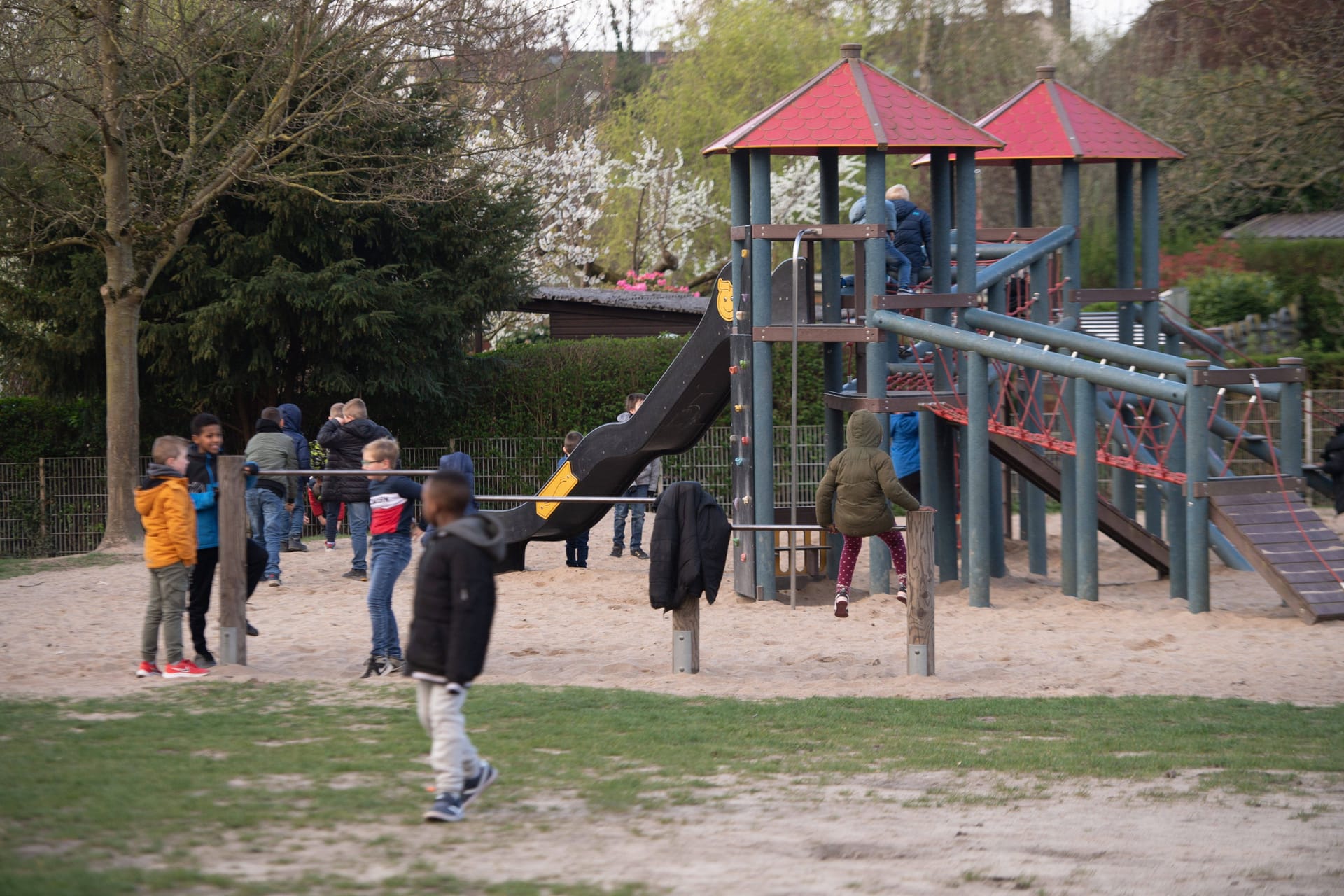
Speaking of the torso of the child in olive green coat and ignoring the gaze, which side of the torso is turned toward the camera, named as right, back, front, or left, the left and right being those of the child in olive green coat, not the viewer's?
back

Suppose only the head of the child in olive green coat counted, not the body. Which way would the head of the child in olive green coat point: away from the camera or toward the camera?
away from the camera

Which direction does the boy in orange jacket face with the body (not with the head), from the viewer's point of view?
to the viewer's right

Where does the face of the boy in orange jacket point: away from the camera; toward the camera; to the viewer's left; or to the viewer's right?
to the viewer's right
